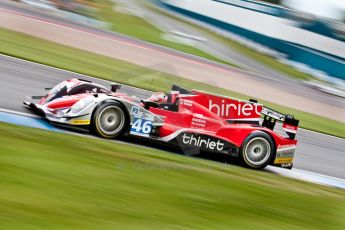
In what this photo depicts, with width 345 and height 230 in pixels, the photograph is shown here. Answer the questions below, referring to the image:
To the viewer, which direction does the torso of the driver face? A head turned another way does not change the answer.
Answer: to the viewer's left

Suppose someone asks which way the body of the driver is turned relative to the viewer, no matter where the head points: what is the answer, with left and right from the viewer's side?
facing to the left of the viewer
